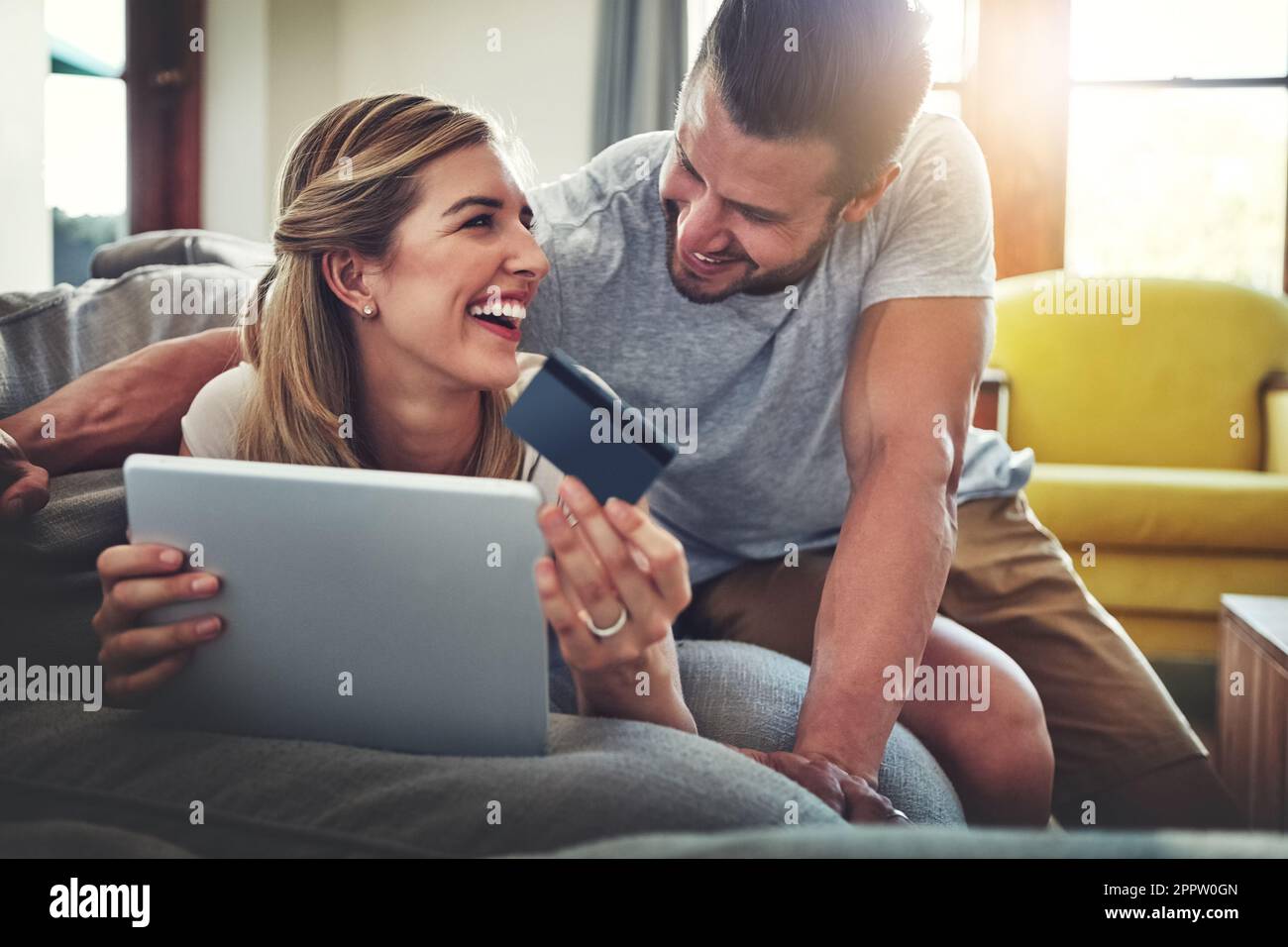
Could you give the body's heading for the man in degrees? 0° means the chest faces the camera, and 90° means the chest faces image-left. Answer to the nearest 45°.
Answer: approximately 45°

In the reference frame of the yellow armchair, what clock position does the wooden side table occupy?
The wooden side table is roughly at 12 o'clock from the yellow armchair.

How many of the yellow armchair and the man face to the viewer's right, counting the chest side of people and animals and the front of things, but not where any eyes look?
0

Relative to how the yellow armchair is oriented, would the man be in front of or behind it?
in front

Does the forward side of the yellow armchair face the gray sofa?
yes
